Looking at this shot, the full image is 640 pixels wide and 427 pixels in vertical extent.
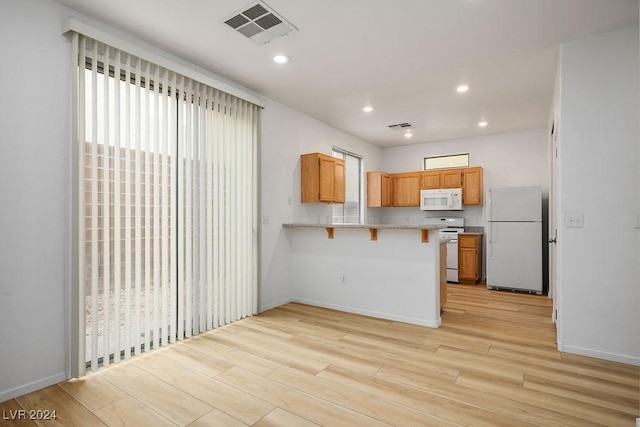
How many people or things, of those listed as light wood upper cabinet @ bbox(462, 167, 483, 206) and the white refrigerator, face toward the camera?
2

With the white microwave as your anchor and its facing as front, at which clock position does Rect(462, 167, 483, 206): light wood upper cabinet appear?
The light wood upper cabinet is roughly at 9 o'clock from the white microwave.

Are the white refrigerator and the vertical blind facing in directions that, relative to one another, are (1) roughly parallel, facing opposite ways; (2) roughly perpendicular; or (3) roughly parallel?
roughly perpendicular

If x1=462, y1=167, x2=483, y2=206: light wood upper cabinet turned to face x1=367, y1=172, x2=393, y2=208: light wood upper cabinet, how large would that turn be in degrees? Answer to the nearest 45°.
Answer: approximately 90° to its right

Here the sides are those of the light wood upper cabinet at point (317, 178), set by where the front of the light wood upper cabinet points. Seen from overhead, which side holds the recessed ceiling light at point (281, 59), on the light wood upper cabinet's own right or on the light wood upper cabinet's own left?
on the light wood upper cabinet's own right

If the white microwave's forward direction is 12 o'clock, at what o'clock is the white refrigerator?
The white refrigerator is roughly at 10 o'clock from the white microwave.

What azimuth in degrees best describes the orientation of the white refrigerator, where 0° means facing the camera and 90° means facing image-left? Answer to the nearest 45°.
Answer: approximately 0°

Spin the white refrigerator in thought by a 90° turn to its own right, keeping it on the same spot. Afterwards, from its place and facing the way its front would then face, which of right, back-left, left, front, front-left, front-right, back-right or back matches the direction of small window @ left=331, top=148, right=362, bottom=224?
front

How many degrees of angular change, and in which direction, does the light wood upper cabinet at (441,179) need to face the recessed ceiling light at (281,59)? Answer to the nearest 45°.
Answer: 0° — it already faces it

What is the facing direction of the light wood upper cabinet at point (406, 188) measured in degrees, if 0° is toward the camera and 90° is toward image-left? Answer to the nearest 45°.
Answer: approximately 0°

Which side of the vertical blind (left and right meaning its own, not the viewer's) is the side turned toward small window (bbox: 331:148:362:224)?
left

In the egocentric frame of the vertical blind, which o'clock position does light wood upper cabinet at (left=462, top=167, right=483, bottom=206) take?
The light wood upper cabinet is roughly at 10 o'clock from the vertical blind.

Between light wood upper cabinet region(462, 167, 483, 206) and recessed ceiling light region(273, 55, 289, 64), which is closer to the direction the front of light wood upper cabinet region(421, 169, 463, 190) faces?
the recessed ceiling light
